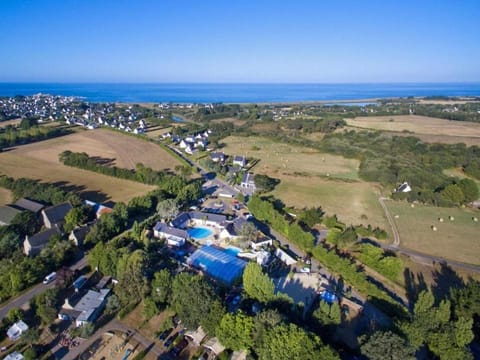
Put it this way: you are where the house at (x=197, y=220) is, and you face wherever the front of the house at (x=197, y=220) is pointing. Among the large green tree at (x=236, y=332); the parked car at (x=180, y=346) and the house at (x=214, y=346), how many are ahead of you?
3

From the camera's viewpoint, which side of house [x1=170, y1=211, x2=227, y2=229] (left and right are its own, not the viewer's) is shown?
front

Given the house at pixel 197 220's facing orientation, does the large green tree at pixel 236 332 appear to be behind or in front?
in front

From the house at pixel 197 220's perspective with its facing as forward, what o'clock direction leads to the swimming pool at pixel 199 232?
The swimming pool is roughly at 12 o'clock from the house.

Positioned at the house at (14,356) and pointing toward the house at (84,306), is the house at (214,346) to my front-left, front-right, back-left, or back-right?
front-right

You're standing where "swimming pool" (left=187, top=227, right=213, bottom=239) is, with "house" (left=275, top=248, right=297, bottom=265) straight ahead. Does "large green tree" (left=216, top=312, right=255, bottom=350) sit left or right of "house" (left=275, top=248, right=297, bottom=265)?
right

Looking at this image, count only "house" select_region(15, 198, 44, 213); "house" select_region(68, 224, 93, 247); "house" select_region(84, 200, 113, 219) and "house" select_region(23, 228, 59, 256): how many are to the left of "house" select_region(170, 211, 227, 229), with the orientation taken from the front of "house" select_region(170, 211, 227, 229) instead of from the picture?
0

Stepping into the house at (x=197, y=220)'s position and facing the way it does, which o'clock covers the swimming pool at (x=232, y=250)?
The swimming pool is roughly at 11 o'clock from the house.

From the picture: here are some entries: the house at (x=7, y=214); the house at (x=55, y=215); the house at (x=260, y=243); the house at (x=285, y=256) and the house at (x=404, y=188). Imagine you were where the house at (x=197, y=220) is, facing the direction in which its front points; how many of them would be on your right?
2

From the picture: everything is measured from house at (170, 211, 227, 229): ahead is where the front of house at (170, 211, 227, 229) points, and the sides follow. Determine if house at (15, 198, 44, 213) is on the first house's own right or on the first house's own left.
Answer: on the first house's own right

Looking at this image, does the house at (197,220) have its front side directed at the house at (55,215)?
no

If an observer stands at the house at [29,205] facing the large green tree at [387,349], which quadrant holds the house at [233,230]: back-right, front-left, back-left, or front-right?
front-left

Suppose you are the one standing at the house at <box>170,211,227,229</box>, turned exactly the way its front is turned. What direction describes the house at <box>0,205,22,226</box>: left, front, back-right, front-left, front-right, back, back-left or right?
right

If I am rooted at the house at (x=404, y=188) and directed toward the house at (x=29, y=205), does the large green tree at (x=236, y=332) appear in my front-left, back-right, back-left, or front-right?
front-left
